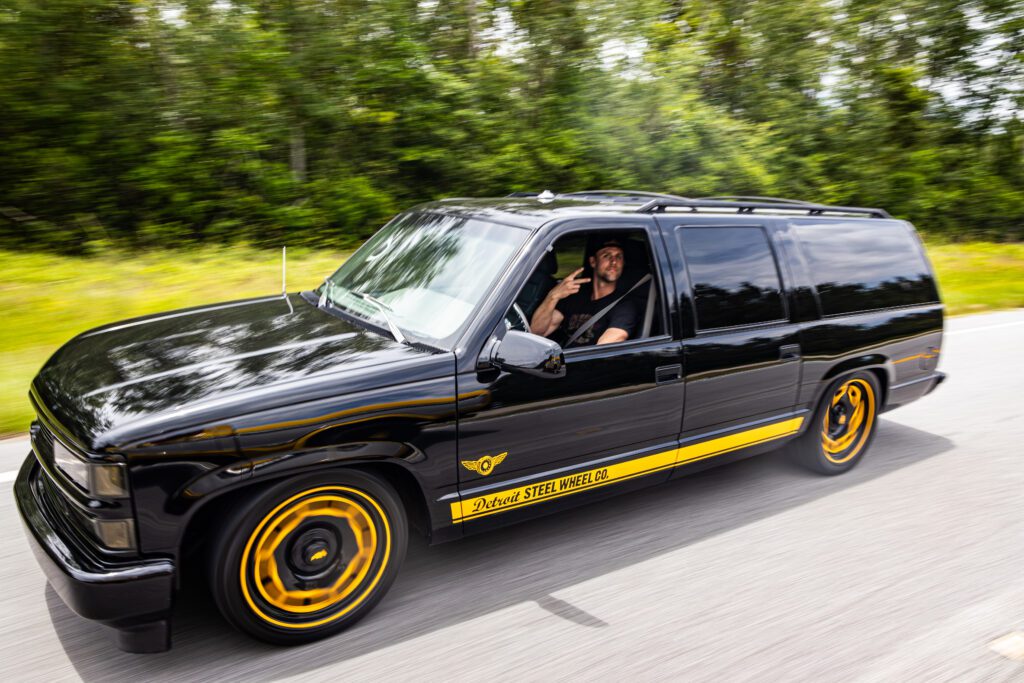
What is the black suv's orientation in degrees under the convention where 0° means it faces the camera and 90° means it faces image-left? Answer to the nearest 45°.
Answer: approximately 45°

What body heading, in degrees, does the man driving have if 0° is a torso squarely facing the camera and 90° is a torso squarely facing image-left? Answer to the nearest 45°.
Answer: approximately 45°
